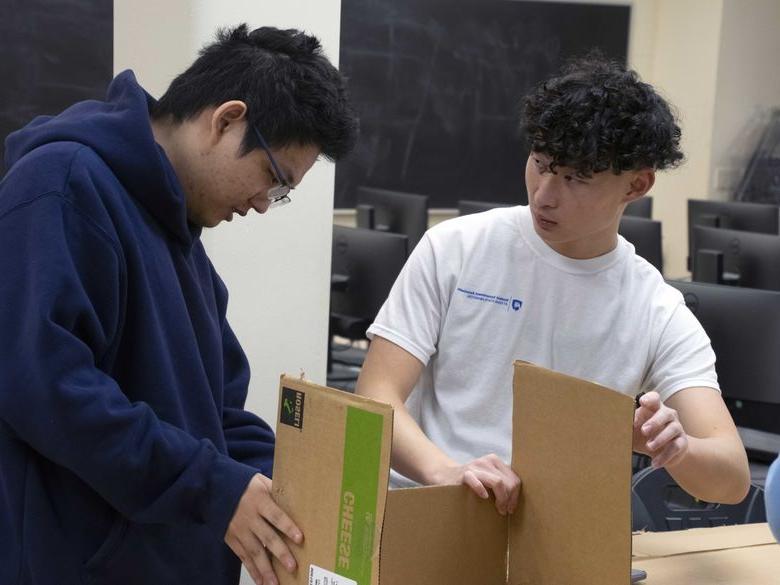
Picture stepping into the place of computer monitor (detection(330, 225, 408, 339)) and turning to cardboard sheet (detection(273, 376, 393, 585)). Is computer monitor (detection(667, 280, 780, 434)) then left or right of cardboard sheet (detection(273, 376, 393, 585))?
left

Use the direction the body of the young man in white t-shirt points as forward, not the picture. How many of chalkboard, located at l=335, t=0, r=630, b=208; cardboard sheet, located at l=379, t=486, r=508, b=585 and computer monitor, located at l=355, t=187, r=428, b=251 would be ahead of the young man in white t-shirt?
1

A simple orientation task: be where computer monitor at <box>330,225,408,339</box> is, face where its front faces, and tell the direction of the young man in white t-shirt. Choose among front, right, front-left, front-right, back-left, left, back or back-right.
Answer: back

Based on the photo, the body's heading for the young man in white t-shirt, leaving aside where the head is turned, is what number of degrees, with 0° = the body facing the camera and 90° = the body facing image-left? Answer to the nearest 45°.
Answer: approximately 0°

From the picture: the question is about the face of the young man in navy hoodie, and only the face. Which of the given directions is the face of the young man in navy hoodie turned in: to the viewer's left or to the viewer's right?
to the viewer's right

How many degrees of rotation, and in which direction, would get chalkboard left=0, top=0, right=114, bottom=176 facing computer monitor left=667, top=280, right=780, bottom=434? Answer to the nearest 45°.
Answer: approximately 45° to its left

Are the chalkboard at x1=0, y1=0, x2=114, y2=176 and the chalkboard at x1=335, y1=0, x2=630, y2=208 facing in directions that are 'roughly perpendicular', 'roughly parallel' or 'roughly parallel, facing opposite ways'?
roughly parallel

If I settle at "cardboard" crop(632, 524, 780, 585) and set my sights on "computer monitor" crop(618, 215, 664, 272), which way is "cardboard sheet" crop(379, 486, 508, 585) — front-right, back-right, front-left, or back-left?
back-left

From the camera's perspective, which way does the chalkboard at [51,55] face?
toward the camera

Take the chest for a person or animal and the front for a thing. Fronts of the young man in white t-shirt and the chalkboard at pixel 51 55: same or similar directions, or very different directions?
same or similar directions

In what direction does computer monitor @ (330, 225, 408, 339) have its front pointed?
away from the camera

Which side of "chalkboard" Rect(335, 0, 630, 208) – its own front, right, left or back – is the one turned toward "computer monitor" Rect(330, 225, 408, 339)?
front

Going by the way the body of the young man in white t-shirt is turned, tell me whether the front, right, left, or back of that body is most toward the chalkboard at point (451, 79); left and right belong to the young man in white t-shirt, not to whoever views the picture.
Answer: back

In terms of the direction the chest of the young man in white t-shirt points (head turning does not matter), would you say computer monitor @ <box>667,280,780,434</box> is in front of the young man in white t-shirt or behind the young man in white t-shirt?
behind

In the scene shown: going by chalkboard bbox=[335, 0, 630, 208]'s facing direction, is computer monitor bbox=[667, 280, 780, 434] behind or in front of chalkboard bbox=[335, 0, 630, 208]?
in front

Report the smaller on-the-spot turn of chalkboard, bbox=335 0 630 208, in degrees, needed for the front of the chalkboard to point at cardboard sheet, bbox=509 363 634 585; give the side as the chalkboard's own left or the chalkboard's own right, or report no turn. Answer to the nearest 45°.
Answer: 0° — it already faces it
